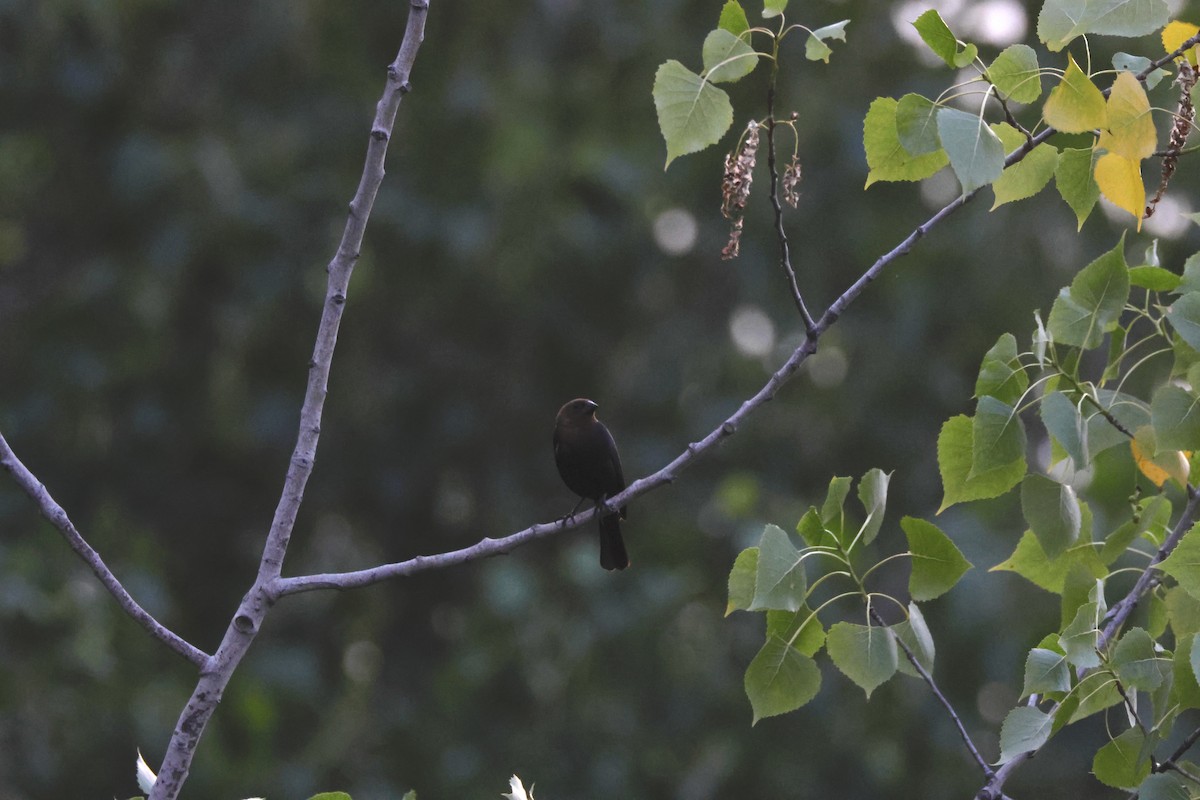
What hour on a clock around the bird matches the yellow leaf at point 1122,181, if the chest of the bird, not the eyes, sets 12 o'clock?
The yellow leaf is roughly at 10 o'clock from the bird.
